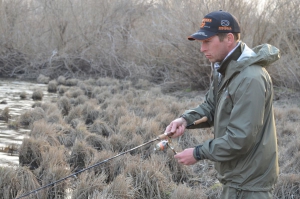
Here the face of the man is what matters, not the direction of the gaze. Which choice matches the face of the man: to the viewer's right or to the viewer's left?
to the viewer's left

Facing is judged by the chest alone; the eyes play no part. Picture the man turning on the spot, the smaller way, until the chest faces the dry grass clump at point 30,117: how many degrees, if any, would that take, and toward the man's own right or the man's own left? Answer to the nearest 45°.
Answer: approximately 45° to the man's own right

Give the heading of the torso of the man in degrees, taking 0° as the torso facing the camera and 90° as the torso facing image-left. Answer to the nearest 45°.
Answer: approximately 90°

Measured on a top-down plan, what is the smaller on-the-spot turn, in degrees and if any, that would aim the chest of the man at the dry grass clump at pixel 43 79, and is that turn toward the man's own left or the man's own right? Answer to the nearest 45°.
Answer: approximately 45° to the man's own right

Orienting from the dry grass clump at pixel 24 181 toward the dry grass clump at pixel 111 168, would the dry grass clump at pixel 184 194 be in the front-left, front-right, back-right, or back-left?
front-right

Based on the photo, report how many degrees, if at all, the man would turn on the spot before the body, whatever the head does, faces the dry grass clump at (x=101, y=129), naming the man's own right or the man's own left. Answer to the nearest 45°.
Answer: approximately 45° to the man's own right

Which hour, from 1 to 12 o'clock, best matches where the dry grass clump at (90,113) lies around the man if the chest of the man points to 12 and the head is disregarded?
The dry grass clump is roughly at 2 o'clock from the man.
